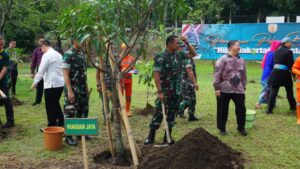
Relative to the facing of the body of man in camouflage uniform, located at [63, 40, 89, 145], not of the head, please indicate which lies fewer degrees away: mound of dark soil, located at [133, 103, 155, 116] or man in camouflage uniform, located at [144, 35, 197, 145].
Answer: the man in camouflage uniform

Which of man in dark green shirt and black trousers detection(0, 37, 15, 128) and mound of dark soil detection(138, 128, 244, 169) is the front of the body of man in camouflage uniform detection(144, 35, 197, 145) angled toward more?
the mound of dark soil

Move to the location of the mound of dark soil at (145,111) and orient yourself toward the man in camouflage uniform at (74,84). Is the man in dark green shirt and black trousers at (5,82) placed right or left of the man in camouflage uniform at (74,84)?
right

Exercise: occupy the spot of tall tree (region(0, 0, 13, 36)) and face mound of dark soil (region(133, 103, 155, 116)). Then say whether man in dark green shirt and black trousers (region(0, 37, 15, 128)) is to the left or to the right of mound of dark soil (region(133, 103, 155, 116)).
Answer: right

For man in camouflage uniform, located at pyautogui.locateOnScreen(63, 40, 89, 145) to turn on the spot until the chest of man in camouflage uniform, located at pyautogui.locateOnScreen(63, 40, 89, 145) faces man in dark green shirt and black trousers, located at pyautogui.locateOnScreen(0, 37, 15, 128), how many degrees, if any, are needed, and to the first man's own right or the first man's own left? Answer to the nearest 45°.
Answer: approximately 180°

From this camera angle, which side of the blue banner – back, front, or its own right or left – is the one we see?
front

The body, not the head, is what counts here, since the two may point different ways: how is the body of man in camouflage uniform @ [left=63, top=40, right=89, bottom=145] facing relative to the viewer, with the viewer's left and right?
facing the viewer and to the right of the viewer

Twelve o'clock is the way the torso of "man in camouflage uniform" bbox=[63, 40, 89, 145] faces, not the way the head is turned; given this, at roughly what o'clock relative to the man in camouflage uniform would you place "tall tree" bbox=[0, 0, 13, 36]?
The tall tree is roughly at 7 o'clock from the man in camouflage uniform.

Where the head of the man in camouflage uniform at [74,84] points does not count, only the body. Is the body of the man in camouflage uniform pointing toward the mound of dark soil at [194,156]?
yes

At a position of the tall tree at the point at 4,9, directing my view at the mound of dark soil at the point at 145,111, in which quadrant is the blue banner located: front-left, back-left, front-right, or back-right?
front-left

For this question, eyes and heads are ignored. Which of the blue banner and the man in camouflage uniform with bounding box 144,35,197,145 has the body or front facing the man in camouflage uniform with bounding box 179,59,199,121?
the blue banner
